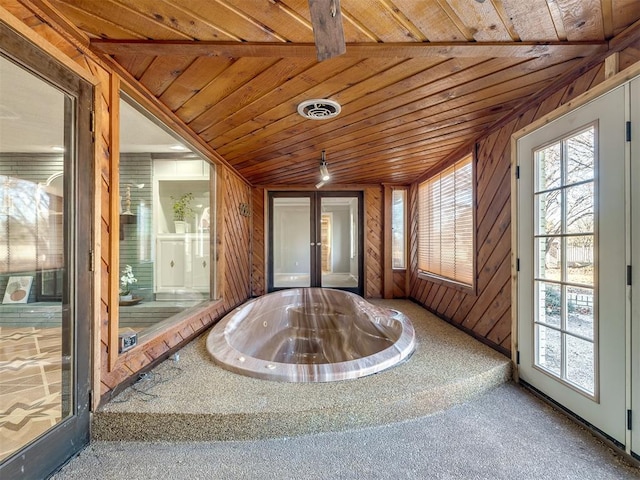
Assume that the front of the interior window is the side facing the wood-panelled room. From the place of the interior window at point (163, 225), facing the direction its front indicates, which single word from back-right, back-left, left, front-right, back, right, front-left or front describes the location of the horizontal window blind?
front

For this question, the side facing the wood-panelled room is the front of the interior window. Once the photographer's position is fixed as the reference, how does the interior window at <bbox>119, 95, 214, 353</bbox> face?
facing the viewer and to the right of the viewer

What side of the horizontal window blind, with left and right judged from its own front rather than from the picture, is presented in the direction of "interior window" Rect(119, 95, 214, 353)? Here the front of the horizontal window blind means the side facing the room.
front

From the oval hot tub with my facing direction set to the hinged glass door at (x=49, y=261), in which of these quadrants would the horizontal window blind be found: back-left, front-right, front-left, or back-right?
back-left

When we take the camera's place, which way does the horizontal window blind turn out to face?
facing the viewer and to the left of the viewer

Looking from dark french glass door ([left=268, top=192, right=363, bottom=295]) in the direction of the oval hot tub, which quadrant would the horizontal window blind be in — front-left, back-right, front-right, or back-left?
front-left

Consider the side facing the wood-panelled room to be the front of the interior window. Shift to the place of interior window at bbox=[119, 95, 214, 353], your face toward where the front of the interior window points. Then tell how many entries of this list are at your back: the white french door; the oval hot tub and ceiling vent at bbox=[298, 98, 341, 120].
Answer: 0

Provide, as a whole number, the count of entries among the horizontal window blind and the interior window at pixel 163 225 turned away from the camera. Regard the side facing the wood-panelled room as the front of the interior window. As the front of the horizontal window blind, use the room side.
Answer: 0

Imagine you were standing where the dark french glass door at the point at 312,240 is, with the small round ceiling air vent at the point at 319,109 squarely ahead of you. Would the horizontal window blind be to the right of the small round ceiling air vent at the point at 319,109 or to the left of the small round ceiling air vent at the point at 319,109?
left

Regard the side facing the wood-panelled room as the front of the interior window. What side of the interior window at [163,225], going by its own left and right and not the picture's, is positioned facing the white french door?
front

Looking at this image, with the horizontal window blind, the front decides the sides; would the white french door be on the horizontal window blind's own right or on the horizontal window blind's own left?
on the horizontal window blind's own left

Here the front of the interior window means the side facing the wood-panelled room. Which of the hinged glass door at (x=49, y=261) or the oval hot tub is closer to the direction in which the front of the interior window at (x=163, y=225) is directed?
the oval hot tub

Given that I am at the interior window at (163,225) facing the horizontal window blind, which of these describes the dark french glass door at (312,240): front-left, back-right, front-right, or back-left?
front-left
